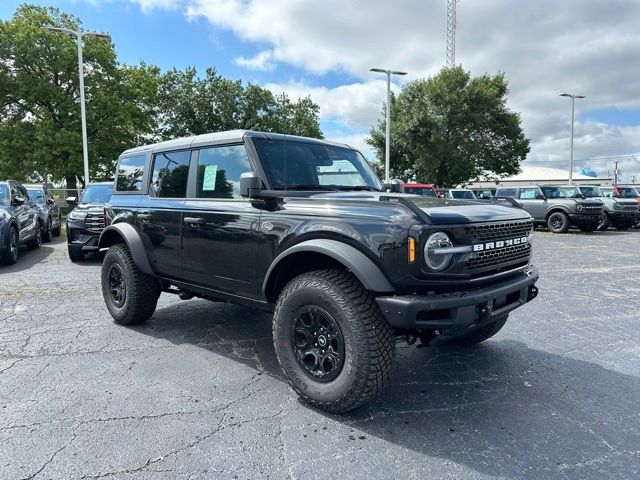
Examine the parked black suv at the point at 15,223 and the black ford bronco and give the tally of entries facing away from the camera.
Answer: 0

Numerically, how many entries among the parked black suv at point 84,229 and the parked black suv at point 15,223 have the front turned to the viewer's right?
0

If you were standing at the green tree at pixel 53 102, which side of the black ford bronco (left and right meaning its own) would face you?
back

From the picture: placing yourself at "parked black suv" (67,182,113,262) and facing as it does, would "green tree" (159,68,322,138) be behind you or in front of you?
behind

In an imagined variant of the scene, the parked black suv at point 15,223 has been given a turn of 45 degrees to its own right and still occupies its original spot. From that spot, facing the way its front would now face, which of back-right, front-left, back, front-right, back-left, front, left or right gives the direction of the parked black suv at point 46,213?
right

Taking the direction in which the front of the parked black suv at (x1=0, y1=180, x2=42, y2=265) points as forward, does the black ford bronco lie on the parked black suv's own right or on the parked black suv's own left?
on the parked black suv's own left

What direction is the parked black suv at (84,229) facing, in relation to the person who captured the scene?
facing the viewer and to the left of the viewer

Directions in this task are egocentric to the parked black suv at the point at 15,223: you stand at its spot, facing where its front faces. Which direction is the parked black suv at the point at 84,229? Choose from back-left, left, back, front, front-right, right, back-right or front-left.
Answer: left

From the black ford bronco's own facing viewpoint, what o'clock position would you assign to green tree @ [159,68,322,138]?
The green tree is roughly at 7 o'clock from the black ford bronco.

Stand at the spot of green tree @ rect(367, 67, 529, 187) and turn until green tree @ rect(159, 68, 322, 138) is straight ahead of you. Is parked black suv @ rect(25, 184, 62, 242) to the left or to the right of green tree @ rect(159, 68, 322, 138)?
left

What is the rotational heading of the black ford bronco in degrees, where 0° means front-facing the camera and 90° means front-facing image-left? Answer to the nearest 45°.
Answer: approximately 315°

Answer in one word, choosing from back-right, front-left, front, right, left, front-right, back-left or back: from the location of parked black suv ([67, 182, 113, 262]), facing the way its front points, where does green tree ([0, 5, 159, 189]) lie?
back-right
